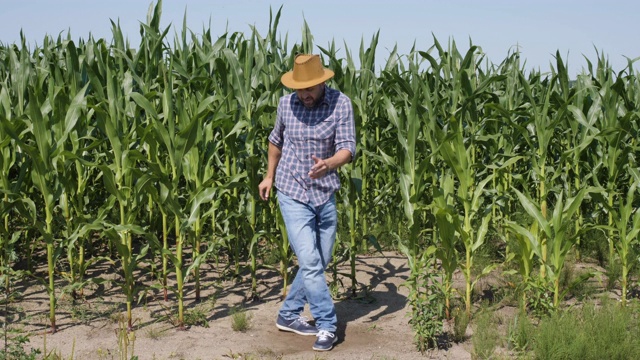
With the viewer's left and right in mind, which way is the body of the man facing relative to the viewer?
facing the viewer

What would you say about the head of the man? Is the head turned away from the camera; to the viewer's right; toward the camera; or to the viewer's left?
toward the camera

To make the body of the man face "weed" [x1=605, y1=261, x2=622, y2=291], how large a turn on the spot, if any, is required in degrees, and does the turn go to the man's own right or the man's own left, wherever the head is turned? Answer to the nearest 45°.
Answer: approximately 135° to the man's own left

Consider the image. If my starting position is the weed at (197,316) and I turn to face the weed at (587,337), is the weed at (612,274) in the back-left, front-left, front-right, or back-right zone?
front-left

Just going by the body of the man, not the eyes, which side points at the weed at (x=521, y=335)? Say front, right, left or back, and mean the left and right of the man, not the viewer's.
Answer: left

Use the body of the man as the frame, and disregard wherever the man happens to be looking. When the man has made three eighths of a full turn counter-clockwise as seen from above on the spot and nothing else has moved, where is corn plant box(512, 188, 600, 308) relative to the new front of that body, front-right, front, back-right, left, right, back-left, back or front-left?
front-right

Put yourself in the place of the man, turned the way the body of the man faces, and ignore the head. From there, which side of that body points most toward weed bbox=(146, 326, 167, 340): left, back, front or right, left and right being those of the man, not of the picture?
right
